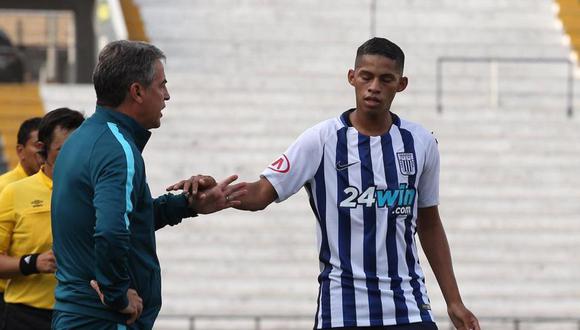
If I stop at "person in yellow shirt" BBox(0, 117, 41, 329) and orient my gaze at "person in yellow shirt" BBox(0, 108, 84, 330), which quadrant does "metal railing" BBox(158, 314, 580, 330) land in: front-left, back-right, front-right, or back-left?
back-left

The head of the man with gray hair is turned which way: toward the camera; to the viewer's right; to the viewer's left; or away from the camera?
to the viewer's right

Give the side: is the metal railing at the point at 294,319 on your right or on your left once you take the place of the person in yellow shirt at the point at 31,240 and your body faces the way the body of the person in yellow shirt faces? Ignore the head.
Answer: on your left

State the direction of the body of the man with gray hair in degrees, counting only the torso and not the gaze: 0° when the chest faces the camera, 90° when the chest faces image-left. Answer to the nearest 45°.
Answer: approximately 225°

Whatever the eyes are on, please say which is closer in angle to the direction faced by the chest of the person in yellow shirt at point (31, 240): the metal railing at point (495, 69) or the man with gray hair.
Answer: the man with gray hair
